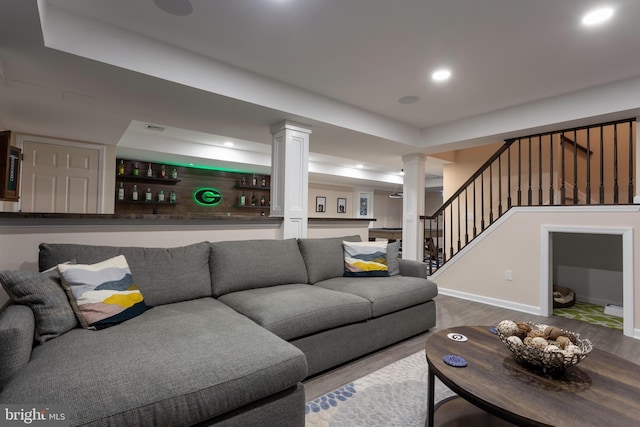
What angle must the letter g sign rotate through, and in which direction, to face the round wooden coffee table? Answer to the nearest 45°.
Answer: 0° — it already faces it

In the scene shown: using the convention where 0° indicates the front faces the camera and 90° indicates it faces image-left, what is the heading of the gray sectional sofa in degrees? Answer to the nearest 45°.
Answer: approximately 315°

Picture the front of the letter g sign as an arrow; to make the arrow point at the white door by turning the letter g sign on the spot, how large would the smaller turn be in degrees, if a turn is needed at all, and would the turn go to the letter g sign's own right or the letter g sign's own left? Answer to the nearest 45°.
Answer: approximately 45° to the letter g sign's own right

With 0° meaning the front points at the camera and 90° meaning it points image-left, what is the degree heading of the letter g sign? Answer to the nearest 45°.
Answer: approximately 0°
